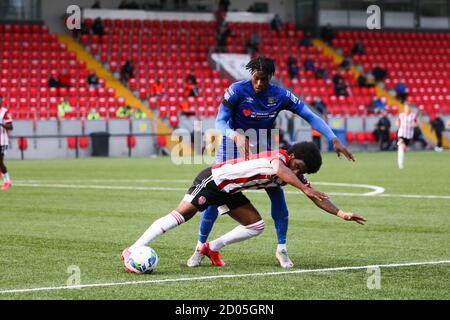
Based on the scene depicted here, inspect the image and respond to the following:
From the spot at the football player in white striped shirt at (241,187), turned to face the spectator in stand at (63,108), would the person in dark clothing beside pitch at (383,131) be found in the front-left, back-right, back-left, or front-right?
front-right

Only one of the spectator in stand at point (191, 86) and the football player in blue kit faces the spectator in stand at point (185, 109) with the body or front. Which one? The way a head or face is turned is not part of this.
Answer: the spectator in stand at point (191, 86)

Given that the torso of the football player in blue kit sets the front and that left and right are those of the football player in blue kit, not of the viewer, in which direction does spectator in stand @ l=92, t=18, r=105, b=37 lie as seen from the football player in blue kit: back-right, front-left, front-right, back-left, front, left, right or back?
back

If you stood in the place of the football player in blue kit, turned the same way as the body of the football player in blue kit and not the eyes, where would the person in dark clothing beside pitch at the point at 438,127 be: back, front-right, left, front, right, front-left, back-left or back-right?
back

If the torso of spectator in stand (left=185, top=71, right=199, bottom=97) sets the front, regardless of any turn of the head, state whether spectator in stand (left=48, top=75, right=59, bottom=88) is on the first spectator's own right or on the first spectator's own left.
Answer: on the first spectator's own right

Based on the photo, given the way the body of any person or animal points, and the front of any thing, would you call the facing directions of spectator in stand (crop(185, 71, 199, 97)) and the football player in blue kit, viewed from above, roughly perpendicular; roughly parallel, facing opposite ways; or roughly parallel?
roughly parallel

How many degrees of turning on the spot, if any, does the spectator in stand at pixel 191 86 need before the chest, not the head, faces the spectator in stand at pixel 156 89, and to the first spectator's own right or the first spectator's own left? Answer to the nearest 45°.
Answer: approximately 45° to the first spectator's own right

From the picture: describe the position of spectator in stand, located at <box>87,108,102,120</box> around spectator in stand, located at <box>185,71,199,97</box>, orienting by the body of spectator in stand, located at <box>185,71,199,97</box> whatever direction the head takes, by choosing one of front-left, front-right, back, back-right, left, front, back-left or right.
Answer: front-right

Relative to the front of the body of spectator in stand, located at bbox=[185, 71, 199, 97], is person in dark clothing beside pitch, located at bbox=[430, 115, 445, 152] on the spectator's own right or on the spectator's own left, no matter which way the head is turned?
on the spectator's own left

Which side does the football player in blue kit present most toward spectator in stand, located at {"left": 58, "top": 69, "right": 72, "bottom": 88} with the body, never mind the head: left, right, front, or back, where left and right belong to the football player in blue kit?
back

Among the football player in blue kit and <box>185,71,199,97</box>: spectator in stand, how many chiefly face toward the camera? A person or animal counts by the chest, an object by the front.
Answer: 2

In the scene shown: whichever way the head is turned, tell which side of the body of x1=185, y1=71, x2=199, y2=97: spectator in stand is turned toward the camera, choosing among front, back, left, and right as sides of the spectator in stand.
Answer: front

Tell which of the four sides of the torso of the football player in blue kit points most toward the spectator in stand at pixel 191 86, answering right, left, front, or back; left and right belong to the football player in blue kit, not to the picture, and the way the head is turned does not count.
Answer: back

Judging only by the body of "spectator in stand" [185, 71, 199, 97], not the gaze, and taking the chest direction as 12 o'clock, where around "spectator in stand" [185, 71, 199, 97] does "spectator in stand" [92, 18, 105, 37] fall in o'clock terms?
"spectator in stand" [92, 18, 105, 37] is roughly at 4 o'clock from "spectator in stand" [185, 71, 199, 97].
